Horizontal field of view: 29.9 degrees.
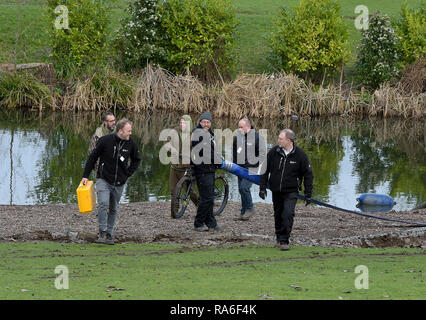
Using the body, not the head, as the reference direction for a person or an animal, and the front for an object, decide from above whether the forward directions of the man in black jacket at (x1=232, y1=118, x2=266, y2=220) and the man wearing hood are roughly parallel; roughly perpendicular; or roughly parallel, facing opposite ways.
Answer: roughly parallel

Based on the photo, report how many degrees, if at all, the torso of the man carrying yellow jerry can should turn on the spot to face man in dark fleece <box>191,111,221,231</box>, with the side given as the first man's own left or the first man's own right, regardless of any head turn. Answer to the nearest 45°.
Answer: approximately 135° to the first man's own left

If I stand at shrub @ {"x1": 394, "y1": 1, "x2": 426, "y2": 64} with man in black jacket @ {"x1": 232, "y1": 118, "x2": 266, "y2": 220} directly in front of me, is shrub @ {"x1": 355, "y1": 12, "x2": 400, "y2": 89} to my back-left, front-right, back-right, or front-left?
front-right

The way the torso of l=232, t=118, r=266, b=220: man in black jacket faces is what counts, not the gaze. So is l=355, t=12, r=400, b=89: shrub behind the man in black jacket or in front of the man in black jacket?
behind

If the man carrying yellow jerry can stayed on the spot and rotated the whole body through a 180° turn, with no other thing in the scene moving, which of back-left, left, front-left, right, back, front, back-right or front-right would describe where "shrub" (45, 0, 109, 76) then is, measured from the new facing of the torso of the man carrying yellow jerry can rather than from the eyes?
front

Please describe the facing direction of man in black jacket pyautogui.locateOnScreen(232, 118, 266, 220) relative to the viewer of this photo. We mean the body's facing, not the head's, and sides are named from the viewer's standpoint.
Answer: facing the viewer and to the left of the viewer

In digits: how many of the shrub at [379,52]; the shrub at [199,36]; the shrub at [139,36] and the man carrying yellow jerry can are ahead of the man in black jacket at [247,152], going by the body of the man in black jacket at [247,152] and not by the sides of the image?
1

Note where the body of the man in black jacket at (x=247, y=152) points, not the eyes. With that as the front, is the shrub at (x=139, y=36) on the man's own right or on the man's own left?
on the man's own right

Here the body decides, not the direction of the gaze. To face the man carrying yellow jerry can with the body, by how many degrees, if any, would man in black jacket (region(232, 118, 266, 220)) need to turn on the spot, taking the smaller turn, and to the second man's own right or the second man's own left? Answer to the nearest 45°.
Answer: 0° — they already face them

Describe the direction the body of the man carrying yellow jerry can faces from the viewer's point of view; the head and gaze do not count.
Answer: toward the camera

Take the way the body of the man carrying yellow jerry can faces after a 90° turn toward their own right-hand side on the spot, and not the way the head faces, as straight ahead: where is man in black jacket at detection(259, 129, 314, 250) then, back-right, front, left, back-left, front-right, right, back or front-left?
back

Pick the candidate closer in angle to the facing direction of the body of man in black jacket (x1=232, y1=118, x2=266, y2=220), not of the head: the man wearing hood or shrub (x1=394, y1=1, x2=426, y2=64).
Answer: the man wearing hood

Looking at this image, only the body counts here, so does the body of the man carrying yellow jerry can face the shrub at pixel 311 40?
no

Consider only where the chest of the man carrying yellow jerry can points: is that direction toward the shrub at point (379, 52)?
no

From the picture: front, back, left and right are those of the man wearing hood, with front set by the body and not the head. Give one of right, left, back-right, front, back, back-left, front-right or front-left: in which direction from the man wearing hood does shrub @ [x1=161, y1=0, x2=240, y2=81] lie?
back-right

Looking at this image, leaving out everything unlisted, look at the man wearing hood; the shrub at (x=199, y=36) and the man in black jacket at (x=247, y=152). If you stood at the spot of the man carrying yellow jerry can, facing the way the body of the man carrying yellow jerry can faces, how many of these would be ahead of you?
0
